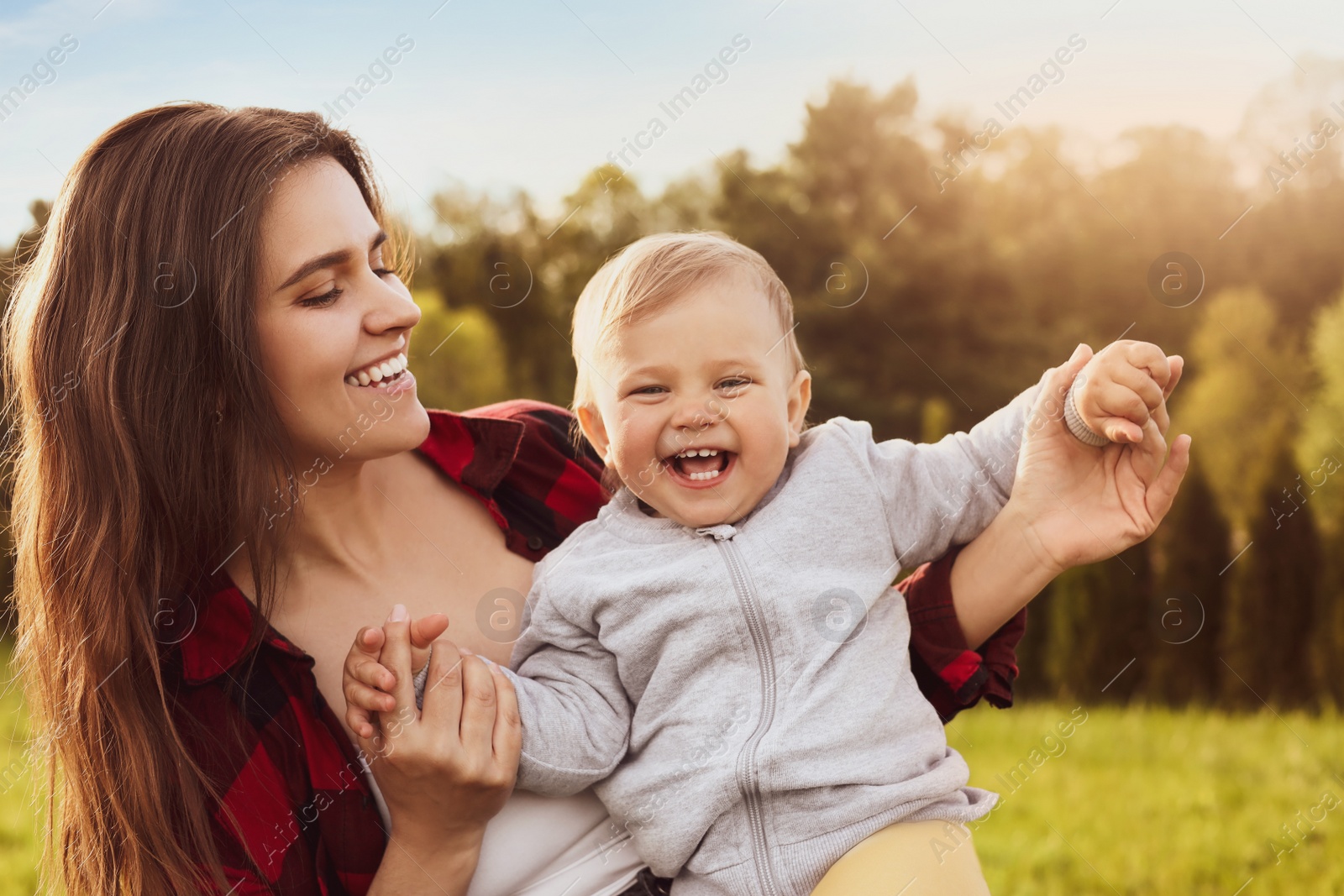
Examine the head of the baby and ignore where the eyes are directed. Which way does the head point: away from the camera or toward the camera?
toward the camera

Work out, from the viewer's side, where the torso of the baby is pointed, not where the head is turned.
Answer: toward the camera

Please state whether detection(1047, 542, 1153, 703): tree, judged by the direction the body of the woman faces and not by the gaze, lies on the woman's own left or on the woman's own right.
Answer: on the woman's own left

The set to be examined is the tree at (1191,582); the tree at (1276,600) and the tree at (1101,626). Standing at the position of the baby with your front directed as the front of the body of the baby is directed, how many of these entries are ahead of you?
0

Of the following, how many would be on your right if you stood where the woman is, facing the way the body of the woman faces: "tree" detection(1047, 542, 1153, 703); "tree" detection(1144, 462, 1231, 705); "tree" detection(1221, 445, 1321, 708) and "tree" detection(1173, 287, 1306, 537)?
0

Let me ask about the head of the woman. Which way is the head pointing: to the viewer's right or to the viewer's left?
to the viewer's right

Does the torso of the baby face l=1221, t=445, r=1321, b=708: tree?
no

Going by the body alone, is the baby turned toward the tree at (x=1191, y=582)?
no

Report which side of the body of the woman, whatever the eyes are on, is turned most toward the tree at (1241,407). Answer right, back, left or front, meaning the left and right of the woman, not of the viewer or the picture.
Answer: left

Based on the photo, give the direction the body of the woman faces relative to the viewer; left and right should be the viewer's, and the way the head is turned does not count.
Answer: facing the viewer and to the right of the viewer

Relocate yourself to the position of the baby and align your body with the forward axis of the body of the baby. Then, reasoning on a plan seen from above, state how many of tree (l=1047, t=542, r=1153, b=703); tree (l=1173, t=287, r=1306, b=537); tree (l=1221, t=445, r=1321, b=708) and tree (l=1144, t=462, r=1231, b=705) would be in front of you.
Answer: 0

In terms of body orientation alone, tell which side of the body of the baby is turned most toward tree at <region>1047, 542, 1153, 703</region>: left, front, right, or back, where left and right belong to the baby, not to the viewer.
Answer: back

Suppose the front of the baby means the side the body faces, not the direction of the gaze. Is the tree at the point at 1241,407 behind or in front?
behind
